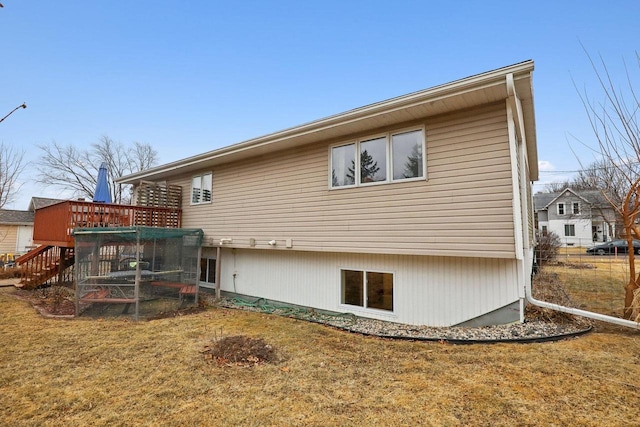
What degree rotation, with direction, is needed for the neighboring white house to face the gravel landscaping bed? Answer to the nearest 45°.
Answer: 0° — it already faces it

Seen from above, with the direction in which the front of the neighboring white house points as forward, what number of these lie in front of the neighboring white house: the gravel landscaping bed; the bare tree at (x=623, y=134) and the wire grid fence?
3

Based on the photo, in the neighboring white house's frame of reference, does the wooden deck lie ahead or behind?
ahead

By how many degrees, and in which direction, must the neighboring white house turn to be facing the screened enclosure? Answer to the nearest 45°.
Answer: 0° — it already faces it

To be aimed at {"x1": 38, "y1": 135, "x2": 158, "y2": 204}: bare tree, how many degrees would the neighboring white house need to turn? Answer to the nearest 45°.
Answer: approximately 45° to its right

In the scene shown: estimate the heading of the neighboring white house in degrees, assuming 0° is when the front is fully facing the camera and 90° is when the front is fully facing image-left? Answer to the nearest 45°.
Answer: approximately 0°

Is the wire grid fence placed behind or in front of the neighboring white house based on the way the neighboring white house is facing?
in front

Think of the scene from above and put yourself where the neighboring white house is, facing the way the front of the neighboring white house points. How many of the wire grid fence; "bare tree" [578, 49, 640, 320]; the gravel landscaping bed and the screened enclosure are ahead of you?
4

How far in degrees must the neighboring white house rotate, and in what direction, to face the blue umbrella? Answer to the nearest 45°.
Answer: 0° — it already faces it
